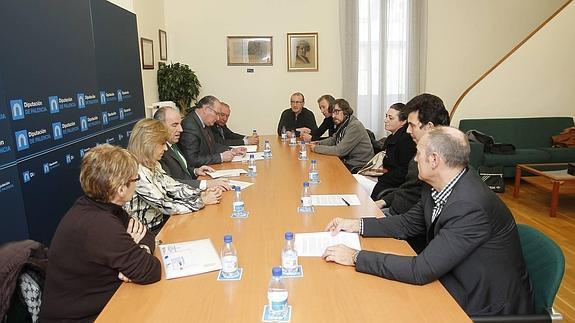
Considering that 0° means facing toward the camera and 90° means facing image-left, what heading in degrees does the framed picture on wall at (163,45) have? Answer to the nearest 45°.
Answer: approximately 270°

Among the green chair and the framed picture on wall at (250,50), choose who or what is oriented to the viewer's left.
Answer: the green chair

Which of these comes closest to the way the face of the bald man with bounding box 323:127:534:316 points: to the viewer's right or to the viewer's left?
to the viewer's left

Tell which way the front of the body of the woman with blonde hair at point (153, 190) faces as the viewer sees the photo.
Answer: to the viewer's right

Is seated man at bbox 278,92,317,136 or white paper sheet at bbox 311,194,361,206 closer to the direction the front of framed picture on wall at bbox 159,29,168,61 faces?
the seated man

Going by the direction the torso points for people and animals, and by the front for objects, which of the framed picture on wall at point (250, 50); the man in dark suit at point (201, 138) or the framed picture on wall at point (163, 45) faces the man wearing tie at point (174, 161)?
the framed picture on wall at point (250, 50)

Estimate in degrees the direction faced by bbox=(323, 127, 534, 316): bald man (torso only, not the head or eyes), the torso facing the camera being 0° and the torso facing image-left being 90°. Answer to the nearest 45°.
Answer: approximately 90°

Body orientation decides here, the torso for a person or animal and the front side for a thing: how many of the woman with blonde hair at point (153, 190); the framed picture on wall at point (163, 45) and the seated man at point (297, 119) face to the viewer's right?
2

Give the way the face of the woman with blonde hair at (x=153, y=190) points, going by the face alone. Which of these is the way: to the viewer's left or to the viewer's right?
to the viewer's right

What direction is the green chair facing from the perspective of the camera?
to the viewer's left
